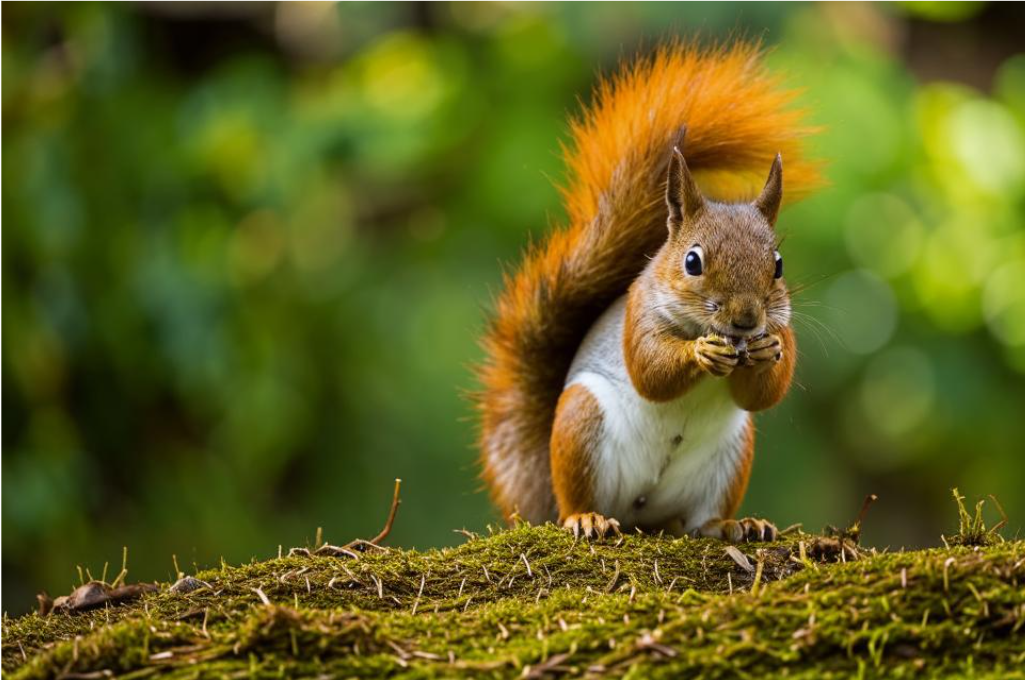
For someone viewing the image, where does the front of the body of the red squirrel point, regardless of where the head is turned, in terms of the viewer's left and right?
facing the viewer and to the right of the viewer
